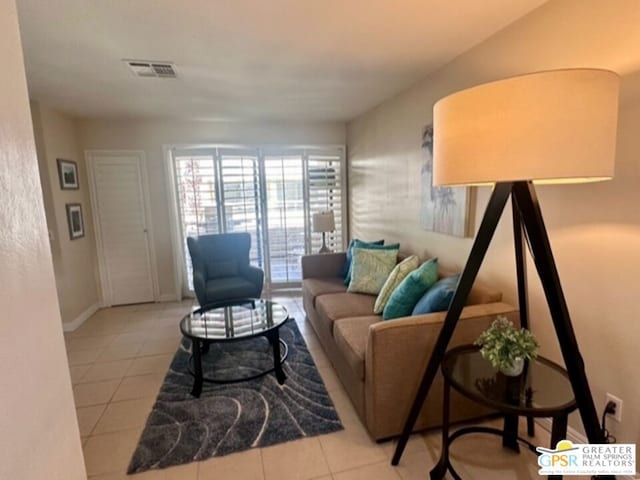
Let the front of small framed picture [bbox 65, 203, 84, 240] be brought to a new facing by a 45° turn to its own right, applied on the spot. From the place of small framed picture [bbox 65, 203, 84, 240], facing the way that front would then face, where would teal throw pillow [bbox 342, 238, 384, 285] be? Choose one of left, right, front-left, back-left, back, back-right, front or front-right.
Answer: front-left

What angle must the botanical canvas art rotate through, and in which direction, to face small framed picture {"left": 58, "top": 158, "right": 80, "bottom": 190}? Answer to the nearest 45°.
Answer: approximately 45° to its right

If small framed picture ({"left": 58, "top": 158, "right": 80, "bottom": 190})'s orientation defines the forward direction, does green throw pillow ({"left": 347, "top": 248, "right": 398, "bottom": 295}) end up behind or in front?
in front

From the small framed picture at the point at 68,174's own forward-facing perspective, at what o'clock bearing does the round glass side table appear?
The round glass side table is roughly at 1 o'clock from the small framed picture.

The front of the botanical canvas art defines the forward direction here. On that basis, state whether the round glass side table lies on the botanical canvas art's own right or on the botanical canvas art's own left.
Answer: on the botanical canvas art's own left

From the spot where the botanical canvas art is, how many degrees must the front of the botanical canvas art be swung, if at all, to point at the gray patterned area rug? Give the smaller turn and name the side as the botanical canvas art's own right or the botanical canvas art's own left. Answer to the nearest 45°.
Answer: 0° — it already faces it

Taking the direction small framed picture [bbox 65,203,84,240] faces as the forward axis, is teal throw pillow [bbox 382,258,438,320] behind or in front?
in front

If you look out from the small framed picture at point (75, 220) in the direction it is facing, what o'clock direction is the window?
The window is roughly at 11 o'clock from the small framed picture.

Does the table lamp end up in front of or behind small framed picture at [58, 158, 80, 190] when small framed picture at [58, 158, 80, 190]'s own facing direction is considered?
in front

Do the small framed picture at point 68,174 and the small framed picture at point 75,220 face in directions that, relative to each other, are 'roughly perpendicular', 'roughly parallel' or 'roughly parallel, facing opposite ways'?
roughly parallel

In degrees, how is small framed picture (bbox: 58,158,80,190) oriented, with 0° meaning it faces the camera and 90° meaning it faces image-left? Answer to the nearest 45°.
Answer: approximately 315°

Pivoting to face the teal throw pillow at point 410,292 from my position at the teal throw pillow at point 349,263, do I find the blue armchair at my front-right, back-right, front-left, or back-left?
back-right

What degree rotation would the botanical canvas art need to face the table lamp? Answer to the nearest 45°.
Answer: approximately 90° to its right

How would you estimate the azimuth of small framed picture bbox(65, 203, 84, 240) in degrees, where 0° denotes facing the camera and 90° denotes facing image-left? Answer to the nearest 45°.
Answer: approximately 315°

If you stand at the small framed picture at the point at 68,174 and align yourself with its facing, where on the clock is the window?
The window is roughly at 11 o'clock from the small framed picture.

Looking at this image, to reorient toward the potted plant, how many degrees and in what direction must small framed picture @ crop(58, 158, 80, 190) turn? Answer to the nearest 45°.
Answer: approximately 45° to its right

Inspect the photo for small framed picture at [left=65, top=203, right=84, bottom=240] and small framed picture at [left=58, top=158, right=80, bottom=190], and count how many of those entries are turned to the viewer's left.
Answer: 0
